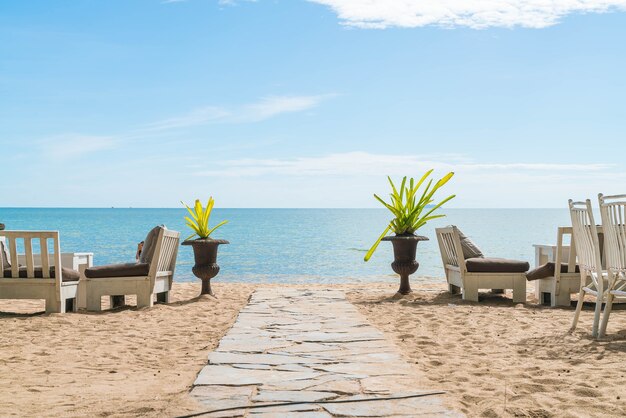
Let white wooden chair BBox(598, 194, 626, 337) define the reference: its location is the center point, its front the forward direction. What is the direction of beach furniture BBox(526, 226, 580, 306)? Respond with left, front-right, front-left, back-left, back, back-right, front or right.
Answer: front-left

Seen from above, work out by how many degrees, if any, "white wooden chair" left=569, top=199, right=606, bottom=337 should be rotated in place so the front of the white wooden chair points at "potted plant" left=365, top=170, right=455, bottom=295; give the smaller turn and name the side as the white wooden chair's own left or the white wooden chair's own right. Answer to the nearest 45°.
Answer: approximately 90° to the white wooden chair's own left

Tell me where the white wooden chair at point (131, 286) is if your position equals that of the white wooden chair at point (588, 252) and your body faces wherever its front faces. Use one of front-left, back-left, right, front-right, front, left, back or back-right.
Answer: back-left

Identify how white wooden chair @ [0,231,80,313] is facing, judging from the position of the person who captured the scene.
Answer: facing away from the viewer and to the right of the viewer

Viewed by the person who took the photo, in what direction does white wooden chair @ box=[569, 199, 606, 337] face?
facing away from the viewer and to the right of the viewer

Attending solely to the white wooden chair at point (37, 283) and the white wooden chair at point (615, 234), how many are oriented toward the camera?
0

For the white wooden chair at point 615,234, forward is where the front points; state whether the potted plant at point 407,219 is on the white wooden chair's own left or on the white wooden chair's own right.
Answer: on the white wooden chair's own left

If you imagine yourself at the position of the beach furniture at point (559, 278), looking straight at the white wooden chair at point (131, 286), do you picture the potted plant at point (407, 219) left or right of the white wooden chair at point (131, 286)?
right

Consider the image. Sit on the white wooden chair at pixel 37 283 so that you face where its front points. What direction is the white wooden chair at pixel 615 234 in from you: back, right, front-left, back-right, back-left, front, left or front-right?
right

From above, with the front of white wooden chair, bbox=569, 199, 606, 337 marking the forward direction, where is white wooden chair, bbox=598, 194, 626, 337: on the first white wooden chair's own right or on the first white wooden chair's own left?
on the first white wooden chair's own right

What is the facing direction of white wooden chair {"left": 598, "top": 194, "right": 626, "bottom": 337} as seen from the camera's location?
facing away from the viewer and to the right of the viewer

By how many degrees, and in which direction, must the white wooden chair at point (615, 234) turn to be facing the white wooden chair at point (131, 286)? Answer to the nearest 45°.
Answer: approximately 135° to its left

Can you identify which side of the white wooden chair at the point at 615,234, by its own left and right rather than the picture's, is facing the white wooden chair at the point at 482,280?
left
